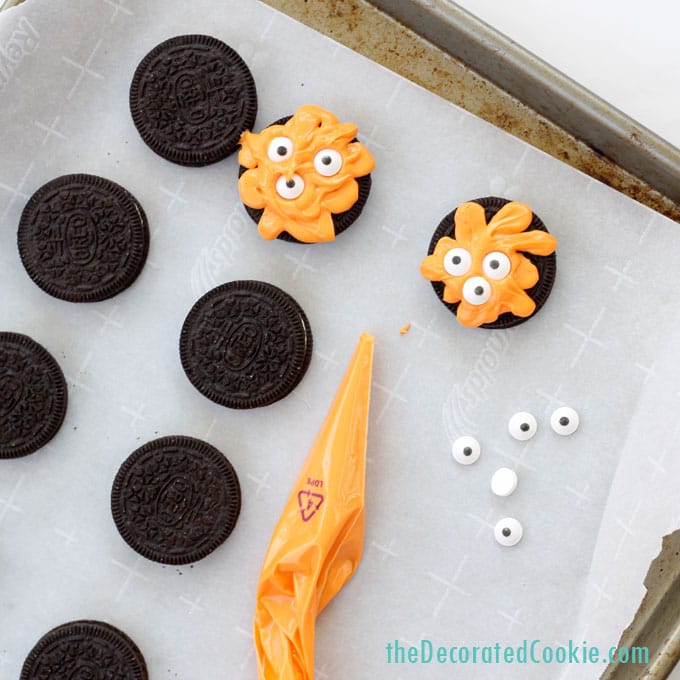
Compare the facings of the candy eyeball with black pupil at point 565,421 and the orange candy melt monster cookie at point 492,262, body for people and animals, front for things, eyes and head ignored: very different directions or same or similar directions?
same or similar directions

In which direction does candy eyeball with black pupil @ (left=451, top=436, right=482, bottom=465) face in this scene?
toward the camera

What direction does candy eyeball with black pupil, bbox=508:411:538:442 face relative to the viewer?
toward the camera

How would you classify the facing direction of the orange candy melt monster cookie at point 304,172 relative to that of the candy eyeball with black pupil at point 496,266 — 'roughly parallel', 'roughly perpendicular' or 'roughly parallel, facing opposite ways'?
roughly parallel

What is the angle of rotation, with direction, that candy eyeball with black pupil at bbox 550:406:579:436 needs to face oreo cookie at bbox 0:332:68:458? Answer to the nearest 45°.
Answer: approximately 90° to its right

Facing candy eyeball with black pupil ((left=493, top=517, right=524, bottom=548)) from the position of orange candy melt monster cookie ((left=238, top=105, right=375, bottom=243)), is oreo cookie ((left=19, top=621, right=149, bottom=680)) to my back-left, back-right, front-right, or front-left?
front-right
